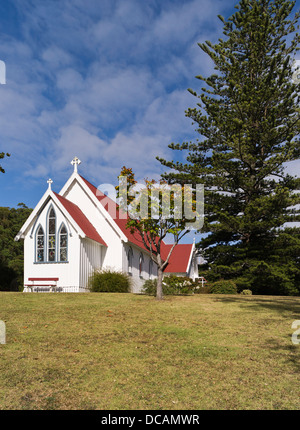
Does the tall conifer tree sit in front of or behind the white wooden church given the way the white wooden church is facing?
behind

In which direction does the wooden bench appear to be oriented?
toward the camera

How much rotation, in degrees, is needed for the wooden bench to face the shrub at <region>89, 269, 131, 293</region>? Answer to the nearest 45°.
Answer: approximately 90° to its left

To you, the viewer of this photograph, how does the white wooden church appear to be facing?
facing the viewer and to the left of the viewer

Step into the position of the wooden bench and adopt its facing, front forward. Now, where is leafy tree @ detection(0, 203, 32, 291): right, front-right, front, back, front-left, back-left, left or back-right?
back

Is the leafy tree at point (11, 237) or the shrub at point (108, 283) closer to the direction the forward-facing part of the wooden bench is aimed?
the shrub

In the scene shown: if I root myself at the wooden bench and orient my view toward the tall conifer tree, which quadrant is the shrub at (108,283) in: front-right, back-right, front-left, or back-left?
front-right
